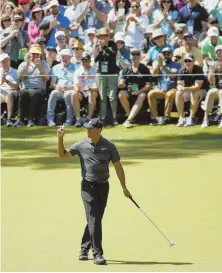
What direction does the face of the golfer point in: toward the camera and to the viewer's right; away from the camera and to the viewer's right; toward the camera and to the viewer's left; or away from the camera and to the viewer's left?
toward the camera and to the viewer's left

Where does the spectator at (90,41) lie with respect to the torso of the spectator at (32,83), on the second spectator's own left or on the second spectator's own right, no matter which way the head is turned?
on the second spectator's own left

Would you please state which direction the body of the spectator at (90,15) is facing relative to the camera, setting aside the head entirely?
toward the camera

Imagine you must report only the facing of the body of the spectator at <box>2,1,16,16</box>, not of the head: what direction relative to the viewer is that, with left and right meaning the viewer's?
facing the viewer and to the right of the viewer

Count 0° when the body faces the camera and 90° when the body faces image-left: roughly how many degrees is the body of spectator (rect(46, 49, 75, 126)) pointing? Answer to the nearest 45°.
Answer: approximately 0°

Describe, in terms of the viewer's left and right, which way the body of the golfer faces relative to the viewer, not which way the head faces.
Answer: facing the viewer

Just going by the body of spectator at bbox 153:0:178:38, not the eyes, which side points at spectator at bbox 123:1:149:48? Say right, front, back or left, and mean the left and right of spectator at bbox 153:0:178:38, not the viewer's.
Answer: right

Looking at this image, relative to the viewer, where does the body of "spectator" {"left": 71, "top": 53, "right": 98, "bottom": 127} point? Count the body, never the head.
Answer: toward the camera

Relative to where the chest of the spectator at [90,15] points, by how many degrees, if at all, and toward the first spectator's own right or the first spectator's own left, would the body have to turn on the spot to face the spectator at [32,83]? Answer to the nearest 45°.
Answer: approximately 45° to the first spectator's own right

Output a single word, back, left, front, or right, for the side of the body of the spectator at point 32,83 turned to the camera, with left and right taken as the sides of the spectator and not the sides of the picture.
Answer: front

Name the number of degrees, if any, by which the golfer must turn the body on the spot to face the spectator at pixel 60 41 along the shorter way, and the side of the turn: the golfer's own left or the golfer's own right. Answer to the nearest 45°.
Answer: approximately 180°
